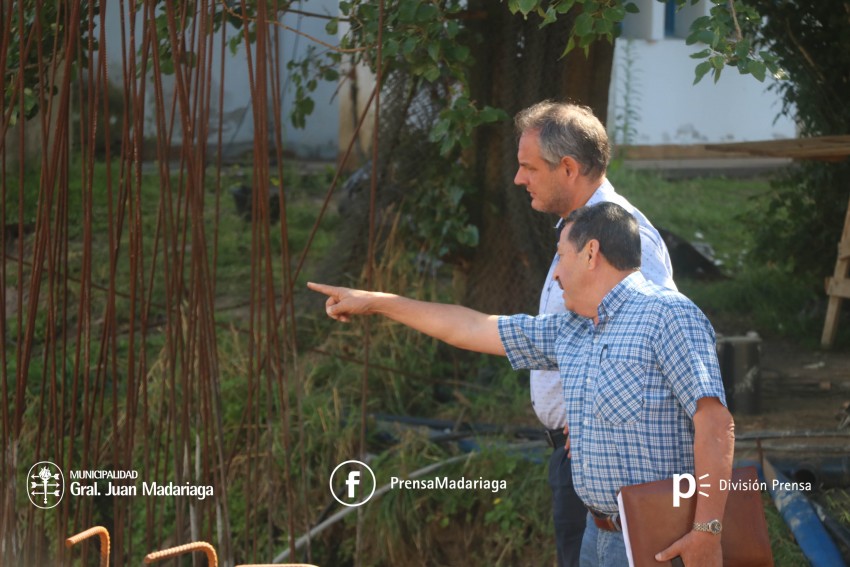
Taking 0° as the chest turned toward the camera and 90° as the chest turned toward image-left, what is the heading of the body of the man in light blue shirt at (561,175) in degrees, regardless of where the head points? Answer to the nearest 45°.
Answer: approximately 90°

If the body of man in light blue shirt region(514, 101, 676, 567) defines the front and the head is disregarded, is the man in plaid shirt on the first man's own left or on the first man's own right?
on the first man's own left

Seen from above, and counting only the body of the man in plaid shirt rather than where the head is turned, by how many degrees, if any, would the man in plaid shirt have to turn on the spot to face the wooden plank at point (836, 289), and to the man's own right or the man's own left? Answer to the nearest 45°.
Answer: approximately 135° to the man's own right

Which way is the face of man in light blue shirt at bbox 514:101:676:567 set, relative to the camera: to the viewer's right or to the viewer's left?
to the viewer's left

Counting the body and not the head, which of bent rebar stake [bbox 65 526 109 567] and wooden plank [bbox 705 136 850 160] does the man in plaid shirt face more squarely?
the bent rebar stake

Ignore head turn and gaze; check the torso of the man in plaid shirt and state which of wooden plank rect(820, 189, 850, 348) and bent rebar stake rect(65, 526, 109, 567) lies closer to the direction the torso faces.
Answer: the bent rebar stake

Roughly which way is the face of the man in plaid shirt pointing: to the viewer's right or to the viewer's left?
to the viewer's left

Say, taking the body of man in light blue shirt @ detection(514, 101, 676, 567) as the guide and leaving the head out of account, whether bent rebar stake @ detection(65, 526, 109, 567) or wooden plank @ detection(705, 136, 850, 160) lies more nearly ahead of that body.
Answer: the bent rebar stake

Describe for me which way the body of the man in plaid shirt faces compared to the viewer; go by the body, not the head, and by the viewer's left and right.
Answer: facing the viewer and to the left of the viewer

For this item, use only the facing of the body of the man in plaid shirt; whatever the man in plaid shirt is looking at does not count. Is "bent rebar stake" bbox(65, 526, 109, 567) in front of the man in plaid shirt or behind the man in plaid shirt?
in front

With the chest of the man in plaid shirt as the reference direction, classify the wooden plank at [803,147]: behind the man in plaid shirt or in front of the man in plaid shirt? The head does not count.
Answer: behind

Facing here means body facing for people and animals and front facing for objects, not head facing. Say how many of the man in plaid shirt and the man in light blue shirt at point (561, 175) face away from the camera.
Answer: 0

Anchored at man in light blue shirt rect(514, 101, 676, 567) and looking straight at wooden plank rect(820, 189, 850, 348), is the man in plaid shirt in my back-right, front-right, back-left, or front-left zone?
back-right

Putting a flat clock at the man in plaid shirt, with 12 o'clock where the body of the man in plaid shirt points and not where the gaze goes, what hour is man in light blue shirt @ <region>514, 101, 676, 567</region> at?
The man in light blue shirt is roughly at 4 o'clock from the man in plaid shirt.

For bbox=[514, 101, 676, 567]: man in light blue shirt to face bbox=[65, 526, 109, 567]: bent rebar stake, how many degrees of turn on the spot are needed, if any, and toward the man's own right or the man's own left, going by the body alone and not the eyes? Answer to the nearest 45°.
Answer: approximately 45° to the man's own left
